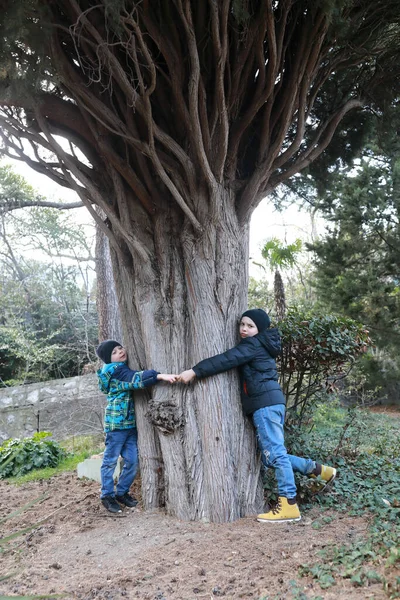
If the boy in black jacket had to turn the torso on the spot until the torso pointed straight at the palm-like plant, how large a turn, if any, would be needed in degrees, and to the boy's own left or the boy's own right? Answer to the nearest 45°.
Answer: approximately 90° to the boy's own right

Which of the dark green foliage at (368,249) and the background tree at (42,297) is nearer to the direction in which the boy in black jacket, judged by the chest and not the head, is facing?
the background tree

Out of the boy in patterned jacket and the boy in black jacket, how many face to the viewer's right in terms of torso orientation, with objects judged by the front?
1

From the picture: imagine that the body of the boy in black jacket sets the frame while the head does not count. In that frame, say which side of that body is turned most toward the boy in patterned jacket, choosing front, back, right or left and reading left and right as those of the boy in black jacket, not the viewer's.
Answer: front

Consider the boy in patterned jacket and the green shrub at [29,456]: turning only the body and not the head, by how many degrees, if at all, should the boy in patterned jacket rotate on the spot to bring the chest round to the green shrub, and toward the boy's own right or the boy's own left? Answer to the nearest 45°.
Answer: approximately 135° to the boy's own left

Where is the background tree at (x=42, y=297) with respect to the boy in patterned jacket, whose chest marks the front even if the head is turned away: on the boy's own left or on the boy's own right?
on the boy's own left

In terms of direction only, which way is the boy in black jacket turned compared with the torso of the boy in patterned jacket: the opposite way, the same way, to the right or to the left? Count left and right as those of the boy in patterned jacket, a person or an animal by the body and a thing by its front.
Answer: the opposite way

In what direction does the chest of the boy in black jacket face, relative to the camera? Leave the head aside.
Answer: to the viewer's left

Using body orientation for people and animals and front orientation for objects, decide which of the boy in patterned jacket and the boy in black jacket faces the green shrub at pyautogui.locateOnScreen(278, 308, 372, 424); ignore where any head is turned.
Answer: the boy in patterned jacket

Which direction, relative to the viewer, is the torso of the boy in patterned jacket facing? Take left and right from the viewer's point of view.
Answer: facing to the right of the viewer
